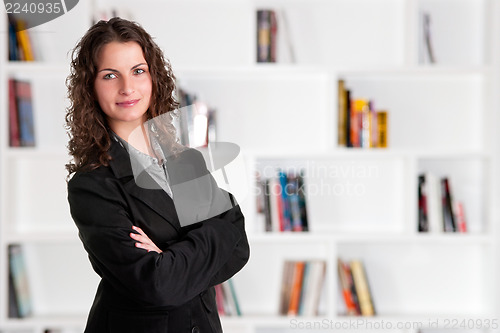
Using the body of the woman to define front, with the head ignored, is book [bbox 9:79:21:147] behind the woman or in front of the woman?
behind

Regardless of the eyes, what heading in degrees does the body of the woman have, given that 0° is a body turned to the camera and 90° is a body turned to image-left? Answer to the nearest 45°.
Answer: approximately 315°

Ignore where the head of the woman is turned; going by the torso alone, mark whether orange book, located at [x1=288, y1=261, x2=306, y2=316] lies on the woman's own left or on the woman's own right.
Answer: on the woman's own left

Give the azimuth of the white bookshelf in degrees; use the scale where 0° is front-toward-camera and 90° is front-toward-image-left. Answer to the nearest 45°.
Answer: approximately 0°

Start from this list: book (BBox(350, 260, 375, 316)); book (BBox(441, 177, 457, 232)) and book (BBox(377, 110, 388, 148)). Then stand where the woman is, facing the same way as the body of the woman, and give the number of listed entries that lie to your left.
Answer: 3
